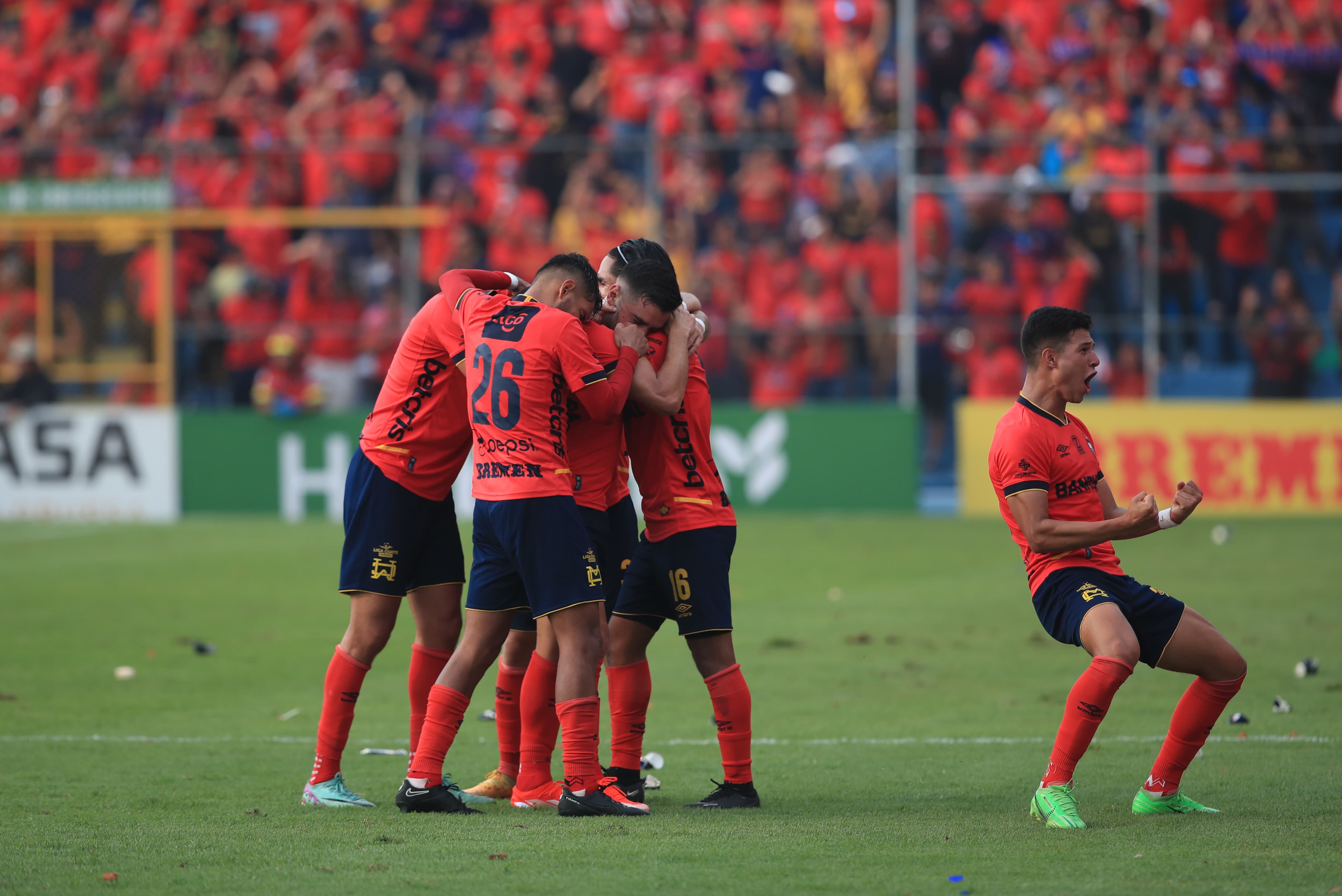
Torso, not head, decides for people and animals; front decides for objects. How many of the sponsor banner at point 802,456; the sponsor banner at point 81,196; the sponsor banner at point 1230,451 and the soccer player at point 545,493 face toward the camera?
3

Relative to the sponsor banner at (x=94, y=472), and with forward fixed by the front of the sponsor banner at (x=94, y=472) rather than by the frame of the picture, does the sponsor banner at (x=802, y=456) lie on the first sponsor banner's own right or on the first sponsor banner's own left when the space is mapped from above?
on the first sponsor banner's own left

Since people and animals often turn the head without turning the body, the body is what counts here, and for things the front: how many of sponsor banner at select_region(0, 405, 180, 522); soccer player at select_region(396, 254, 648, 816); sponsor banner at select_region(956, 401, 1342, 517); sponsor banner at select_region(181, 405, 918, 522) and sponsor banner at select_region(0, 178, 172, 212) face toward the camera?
4

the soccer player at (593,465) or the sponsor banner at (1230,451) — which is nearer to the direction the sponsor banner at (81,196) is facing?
the soccer player

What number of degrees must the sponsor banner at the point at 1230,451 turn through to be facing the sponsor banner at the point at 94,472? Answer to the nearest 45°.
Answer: approximately 90° to its right

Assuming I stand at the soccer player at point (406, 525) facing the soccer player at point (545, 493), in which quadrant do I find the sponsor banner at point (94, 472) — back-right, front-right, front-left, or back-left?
back-left

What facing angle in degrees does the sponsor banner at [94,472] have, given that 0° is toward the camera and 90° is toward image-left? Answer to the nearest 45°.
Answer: approximately 0°

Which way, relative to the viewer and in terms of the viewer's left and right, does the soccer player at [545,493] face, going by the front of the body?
facing away from the viewer and to the right of the viewer
